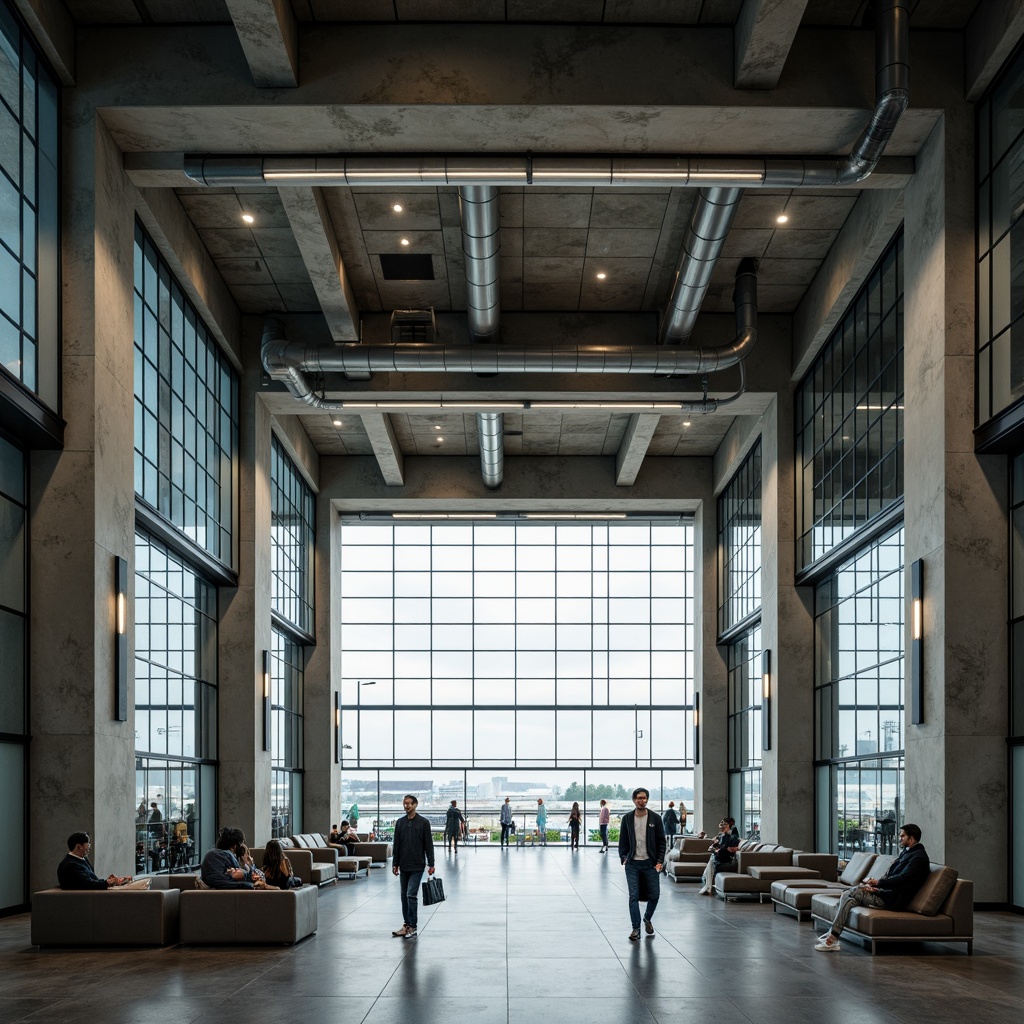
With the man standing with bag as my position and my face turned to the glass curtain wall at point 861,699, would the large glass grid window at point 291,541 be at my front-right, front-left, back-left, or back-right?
front-left

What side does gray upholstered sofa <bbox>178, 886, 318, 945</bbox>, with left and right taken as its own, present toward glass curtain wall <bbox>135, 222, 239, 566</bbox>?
front

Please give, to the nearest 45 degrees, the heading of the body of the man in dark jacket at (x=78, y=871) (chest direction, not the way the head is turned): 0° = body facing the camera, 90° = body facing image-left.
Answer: approximately 270°

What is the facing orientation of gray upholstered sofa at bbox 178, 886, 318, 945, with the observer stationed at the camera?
facing away from the viewer

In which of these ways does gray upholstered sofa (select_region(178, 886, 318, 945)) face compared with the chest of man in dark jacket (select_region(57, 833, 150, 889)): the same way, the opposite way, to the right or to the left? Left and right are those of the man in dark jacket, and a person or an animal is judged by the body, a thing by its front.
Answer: to the left

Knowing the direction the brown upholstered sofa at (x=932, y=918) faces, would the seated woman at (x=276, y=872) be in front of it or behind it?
in front

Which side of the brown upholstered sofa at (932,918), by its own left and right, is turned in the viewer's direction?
left

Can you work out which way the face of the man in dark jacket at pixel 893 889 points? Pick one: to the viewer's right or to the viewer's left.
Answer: to the viewer's left

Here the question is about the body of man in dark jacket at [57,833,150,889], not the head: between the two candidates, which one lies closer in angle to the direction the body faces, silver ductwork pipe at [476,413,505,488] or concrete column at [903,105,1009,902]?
the concrete column

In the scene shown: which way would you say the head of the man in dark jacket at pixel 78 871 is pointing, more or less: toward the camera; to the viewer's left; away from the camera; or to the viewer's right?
to the viewer's right

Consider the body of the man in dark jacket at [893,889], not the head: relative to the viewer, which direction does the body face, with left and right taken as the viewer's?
facing to the left of the viewer

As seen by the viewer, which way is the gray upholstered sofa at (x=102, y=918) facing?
away from the camera

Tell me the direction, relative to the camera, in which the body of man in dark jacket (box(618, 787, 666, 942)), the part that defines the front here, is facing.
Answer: toward the camera

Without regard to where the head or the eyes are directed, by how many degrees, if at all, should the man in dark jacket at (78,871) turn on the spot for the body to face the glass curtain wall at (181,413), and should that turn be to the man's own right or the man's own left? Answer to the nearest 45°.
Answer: approximately 90° to the man's own left
